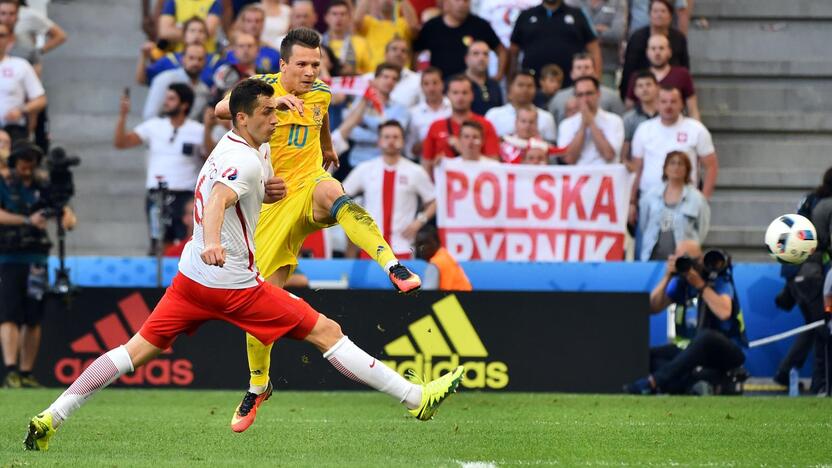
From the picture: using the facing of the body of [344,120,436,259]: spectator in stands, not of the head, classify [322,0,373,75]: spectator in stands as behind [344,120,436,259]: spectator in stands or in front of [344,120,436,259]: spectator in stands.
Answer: behind

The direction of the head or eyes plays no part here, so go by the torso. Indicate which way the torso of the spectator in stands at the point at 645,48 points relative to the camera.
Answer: toward the camera

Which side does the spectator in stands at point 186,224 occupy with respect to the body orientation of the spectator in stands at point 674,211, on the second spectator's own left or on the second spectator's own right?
on the second spectator's own right

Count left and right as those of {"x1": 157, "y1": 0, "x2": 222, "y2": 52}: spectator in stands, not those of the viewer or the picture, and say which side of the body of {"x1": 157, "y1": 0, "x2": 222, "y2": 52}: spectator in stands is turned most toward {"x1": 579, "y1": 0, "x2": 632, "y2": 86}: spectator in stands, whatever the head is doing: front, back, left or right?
left

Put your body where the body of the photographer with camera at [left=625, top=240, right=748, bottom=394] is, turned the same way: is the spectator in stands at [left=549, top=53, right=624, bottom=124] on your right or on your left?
on your right

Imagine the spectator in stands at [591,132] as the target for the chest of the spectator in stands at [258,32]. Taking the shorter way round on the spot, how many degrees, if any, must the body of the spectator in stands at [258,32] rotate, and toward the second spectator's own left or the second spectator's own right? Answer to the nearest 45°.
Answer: approximately 45° to the second spectator's own left

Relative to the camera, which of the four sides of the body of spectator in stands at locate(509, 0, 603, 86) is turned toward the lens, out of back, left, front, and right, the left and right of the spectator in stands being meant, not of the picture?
front

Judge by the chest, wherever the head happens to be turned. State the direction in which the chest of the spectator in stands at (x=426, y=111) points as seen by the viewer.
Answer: toward the camera

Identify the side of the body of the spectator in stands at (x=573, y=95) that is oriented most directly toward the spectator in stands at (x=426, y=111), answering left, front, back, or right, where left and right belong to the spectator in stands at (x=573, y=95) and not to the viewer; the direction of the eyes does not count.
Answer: right
